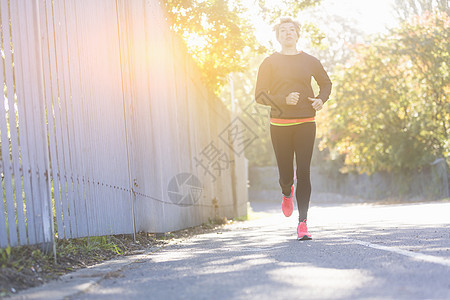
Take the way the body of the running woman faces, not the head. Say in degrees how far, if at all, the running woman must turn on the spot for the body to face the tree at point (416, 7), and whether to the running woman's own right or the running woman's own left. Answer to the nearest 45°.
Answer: approximately 180°

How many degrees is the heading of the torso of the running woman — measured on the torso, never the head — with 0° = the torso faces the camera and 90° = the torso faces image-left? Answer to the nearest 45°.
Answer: approximately 0°
